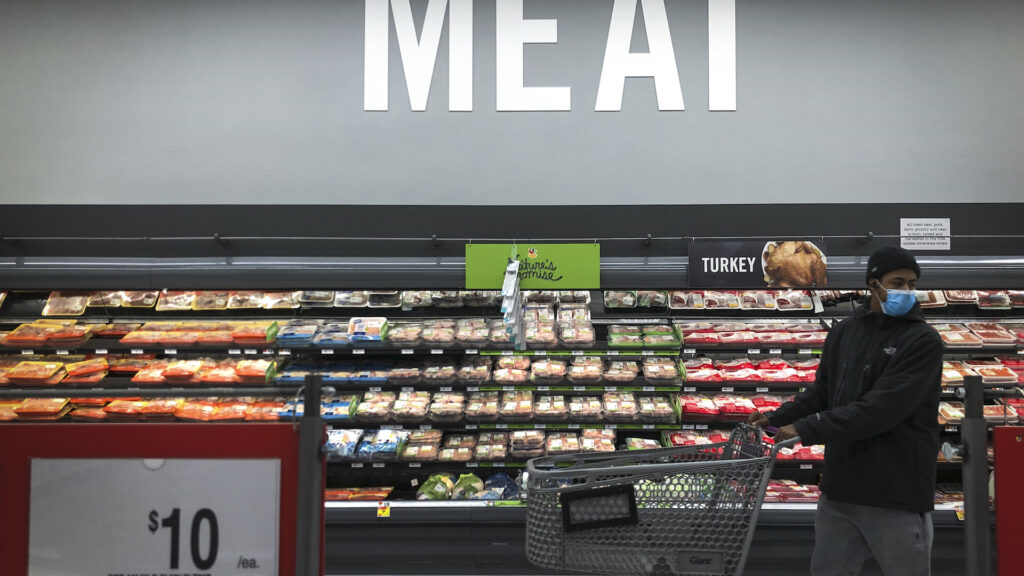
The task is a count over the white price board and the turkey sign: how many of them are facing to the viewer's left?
0

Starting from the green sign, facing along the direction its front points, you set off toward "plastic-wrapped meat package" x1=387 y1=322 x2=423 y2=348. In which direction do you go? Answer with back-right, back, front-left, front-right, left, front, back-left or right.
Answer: right

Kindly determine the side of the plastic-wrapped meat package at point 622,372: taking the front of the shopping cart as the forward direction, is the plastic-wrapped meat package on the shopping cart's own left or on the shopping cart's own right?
on the shopping cart's own right

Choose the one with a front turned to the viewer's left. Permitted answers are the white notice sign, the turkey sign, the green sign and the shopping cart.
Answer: the shopping cart

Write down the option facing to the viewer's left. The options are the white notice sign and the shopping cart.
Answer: the shopping cart

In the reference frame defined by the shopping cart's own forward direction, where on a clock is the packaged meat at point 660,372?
The packaged meat is roughly at 3 o'clock from the shopping cart.

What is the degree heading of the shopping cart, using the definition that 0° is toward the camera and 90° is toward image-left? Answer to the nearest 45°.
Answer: approximately 90°
